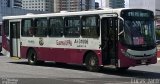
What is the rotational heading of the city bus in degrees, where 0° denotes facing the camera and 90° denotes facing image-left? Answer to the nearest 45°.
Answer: approximately 315°
